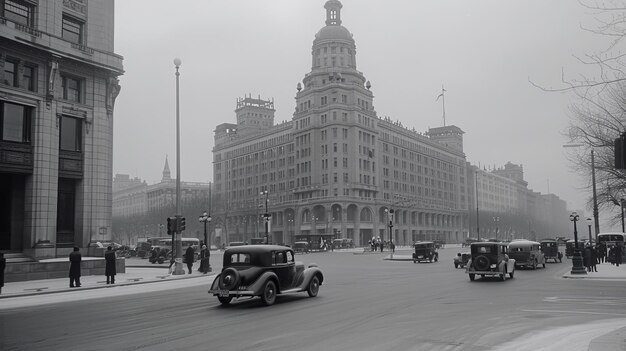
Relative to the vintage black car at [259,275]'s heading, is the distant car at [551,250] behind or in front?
in front

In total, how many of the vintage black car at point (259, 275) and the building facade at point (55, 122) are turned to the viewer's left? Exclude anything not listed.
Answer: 0

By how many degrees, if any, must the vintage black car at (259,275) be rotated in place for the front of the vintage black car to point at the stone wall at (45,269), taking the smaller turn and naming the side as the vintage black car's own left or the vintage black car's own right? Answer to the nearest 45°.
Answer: approximately 90° to the vintage black car's own left

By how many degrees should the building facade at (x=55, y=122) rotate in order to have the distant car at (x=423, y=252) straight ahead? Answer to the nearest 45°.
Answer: approximately 45° to its left

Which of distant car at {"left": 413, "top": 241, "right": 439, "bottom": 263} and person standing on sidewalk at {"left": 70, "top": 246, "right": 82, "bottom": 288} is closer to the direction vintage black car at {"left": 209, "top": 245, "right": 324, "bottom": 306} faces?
the distant car

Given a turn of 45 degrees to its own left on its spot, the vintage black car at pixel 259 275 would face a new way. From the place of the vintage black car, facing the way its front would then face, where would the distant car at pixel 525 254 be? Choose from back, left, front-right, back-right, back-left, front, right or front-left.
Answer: front-right

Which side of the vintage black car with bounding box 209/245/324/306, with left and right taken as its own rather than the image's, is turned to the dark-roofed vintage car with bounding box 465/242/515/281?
front

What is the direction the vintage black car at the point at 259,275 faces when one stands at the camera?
facing away from the viewer and to the right of the viewer

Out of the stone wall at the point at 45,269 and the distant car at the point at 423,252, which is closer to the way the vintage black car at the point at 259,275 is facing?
the distant car

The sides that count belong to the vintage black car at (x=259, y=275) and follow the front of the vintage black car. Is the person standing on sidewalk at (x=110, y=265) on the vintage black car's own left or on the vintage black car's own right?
on the vintage black car's own left

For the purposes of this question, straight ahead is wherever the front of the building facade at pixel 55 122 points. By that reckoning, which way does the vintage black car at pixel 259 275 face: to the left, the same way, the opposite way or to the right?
to the left

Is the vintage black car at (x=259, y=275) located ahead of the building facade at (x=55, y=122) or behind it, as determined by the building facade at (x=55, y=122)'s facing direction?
ahead

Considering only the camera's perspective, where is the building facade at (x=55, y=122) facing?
facing the viewer and to the right of the viewer
